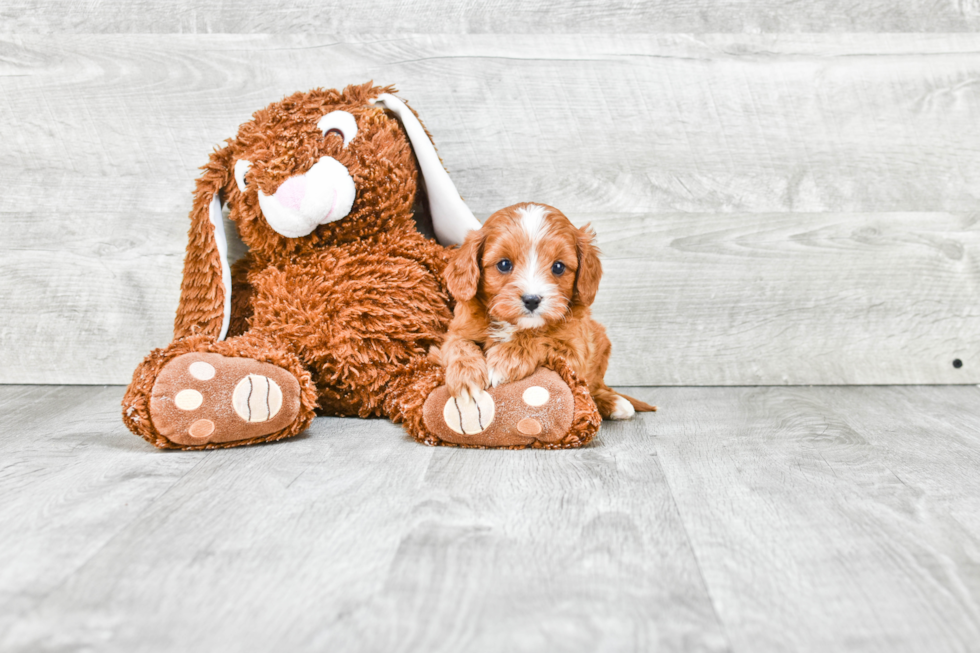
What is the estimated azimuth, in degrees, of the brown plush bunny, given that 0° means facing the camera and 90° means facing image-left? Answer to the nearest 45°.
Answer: approximately 0°
